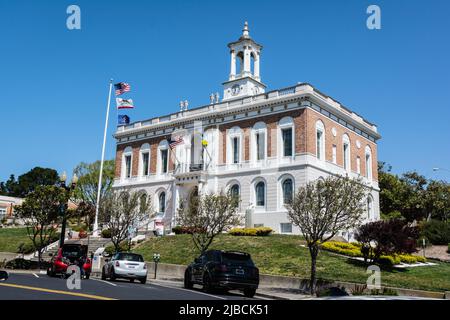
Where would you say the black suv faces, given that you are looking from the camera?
facing away from the viewer and to the left of the viewer

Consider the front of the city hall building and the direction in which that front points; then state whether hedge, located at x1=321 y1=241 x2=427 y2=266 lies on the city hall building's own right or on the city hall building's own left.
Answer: on the city hall building's own left

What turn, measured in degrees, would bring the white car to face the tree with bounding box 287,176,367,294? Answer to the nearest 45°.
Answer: approximately 135° to its right

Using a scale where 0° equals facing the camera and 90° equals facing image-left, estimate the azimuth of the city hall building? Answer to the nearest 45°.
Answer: approximately 45°

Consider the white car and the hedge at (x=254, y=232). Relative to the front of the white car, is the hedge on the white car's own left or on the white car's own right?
on the white car's own right

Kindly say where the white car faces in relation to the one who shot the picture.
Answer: facing away from the viewer and to the left of the viewer
